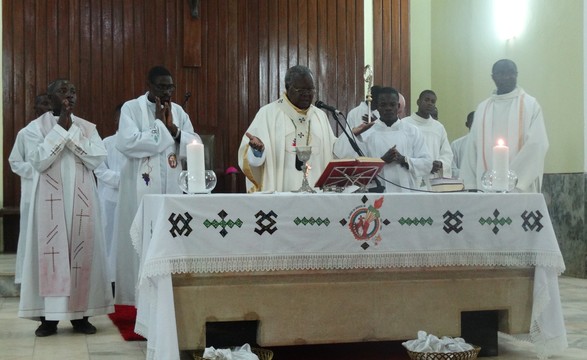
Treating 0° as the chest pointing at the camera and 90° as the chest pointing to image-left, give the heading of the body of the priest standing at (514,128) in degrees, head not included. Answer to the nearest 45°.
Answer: approximately 0°

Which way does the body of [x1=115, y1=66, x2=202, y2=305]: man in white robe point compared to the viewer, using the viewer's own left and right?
facing the viewer and to the right of the viewer

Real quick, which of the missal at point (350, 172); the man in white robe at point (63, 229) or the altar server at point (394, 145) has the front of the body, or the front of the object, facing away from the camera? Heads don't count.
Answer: the missal

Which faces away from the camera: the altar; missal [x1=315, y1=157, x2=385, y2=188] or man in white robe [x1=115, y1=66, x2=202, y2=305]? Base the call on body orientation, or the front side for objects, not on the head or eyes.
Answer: the missal

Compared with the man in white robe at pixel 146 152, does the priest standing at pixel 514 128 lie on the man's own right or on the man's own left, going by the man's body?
on the man's own left

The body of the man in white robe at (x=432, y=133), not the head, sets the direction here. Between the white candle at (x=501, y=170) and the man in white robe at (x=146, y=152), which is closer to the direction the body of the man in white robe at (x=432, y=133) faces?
the white candle

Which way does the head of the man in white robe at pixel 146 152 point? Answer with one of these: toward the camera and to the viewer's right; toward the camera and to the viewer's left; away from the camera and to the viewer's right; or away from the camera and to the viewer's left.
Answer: toward the camera and to the viewer's right

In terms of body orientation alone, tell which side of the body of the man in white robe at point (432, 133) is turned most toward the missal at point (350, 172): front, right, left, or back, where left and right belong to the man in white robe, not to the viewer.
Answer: front

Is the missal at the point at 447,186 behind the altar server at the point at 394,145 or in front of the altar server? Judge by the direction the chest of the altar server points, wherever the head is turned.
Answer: in front
